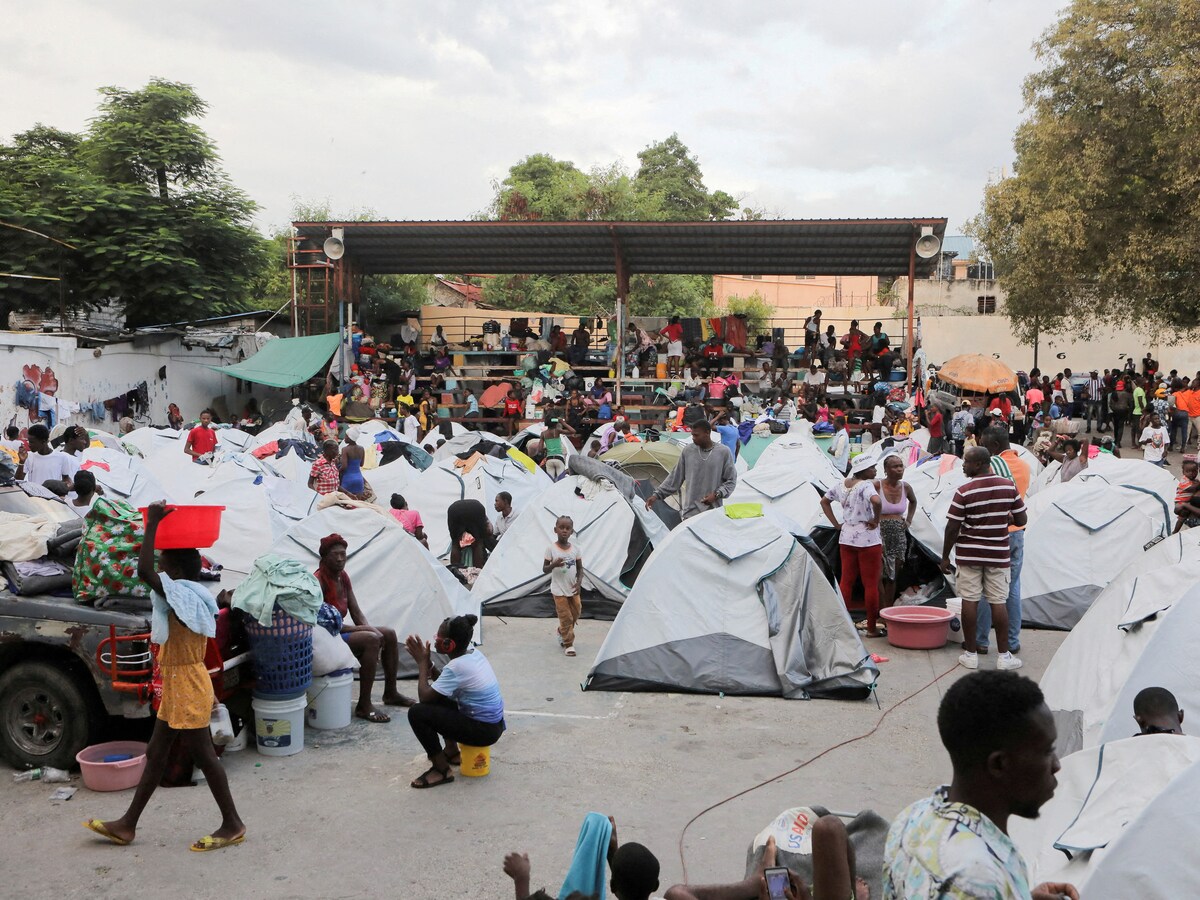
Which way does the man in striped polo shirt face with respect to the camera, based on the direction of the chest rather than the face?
away from the camera

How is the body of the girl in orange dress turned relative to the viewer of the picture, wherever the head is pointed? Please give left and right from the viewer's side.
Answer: facing to the left of the viewer

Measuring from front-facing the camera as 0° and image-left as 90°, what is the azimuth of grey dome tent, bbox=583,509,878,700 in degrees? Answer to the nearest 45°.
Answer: approximately 315°

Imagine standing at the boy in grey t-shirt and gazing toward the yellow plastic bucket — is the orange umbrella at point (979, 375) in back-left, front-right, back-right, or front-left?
back-left

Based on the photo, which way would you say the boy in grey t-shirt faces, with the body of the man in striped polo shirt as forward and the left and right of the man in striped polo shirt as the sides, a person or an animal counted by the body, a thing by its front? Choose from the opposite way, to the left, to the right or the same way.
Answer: the opposite way

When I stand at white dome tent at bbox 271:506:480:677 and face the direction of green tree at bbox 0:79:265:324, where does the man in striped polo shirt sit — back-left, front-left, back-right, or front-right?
back-right
